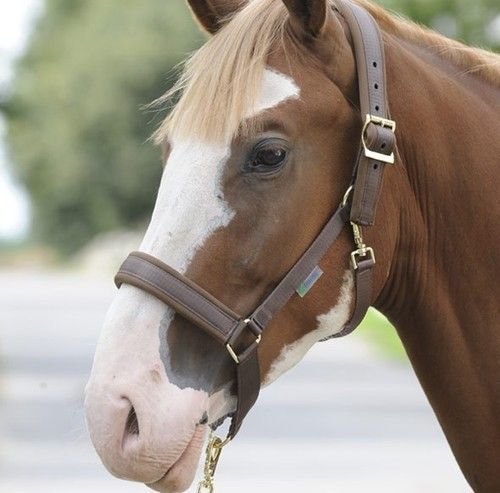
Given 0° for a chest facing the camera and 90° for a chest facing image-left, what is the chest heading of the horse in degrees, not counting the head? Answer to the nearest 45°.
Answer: approximately 45°
